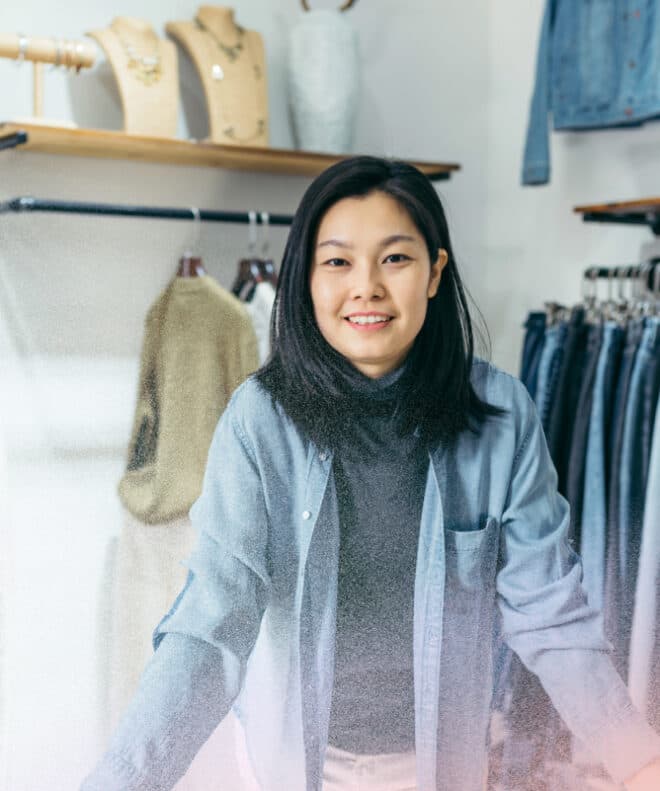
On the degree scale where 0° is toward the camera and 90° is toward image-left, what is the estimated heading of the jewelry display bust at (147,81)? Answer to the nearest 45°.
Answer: approximately 315°

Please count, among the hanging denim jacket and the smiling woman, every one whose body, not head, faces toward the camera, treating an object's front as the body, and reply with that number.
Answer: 2
